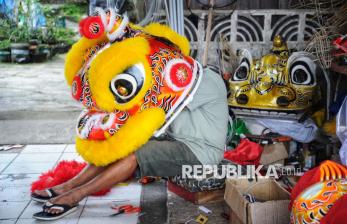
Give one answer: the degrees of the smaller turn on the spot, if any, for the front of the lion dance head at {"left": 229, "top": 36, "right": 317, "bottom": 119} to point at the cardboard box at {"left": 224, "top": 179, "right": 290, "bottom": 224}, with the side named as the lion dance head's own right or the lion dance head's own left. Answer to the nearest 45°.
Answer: approximately 45° to the lion dance head's own left

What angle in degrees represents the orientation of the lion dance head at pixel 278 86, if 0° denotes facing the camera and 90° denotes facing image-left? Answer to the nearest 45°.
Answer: approximately 45°

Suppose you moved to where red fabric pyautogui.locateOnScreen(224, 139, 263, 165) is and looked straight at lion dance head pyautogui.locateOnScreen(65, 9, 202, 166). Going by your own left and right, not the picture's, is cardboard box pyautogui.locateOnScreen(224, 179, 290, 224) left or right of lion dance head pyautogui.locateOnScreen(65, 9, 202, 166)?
left
